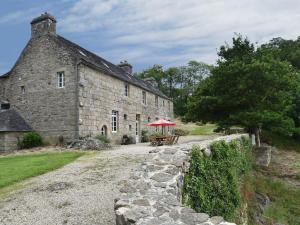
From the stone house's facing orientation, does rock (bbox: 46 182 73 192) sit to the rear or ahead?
ahead

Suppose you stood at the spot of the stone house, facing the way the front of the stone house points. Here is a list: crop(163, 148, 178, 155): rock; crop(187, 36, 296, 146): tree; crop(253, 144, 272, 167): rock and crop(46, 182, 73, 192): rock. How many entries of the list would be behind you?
0

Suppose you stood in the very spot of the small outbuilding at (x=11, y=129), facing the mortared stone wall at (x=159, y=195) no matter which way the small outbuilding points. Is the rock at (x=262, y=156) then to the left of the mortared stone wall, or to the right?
left

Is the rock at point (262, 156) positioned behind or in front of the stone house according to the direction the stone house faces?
in front

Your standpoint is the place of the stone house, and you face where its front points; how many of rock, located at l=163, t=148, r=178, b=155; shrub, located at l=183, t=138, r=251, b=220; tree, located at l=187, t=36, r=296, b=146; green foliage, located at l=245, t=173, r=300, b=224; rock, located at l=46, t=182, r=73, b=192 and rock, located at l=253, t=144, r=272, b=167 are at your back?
0

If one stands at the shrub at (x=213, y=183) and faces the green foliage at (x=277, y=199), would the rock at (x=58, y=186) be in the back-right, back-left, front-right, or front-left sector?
back-left

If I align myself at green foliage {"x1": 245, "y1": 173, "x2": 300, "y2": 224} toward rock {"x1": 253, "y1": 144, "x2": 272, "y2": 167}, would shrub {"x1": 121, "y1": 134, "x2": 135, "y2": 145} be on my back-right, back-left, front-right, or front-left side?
front-left

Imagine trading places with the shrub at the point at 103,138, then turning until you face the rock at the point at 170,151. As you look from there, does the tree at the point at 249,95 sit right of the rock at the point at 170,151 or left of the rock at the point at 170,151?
left

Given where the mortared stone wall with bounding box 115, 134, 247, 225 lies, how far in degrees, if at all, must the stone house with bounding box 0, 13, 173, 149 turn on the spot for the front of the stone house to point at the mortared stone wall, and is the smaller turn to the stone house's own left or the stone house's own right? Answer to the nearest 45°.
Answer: approximately 45° to the stone house's own right

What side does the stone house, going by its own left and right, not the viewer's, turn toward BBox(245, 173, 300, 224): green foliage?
front

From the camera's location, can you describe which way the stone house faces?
facing the viewer and to the right of the viewer
